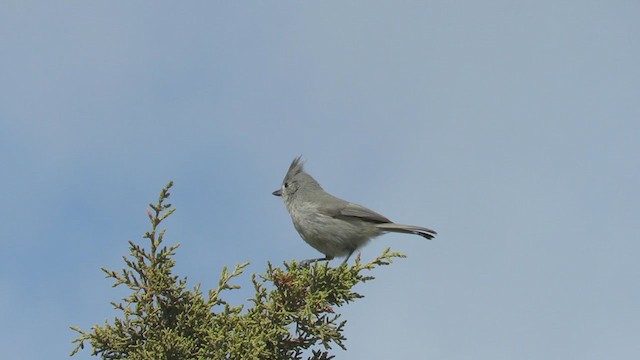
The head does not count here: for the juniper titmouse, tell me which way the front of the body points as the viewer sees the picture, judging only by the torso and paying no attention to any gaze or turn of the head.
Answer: to the viewer's left
